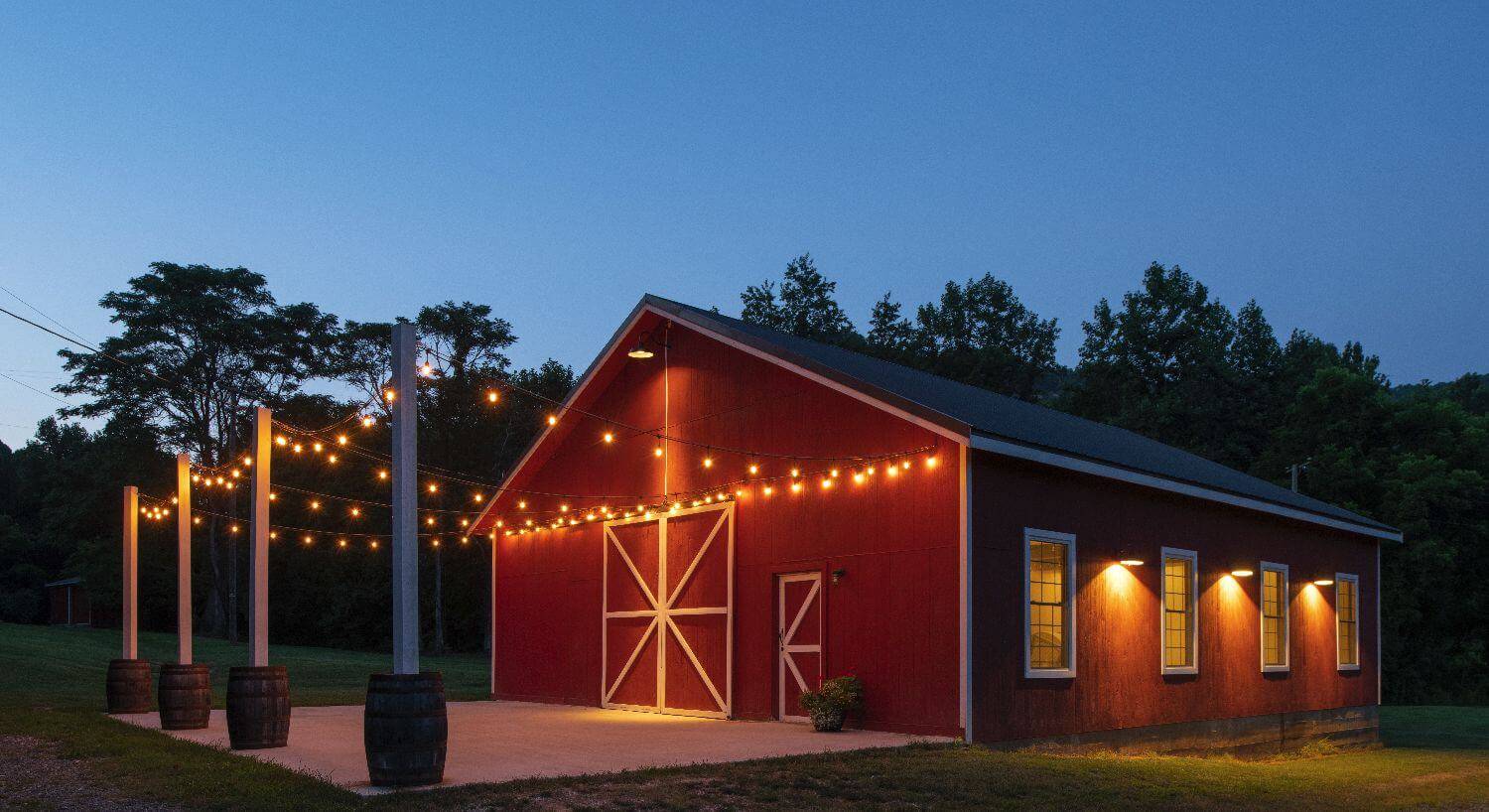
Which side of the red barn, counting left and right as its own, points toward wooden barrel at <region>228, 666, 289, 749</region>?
front

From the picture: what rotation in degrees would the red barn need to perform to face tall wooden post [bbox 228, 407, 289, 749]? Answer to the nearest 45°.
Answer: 0° — it already faces it

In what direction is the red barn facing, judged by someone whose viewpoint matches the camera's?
facing the viewer and to the left of the viewer

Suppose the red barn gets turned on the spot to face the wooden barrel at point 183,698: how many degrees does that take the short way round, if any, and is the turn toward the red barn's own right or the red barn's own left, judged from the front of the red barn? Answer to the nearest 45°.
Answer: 0° — it already faces it

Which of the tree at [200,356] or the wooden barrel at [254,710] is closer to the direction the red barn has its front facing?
the wooden barrel

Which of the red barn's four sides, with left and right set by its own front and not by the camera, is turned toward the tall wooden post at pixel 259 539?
front

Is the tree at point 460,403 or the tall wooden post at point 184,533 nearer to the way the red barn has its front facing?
the tall wooden post

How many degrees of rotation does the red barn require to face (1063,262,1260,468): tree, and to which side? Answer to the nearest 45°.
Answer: approximately 135° to its right
